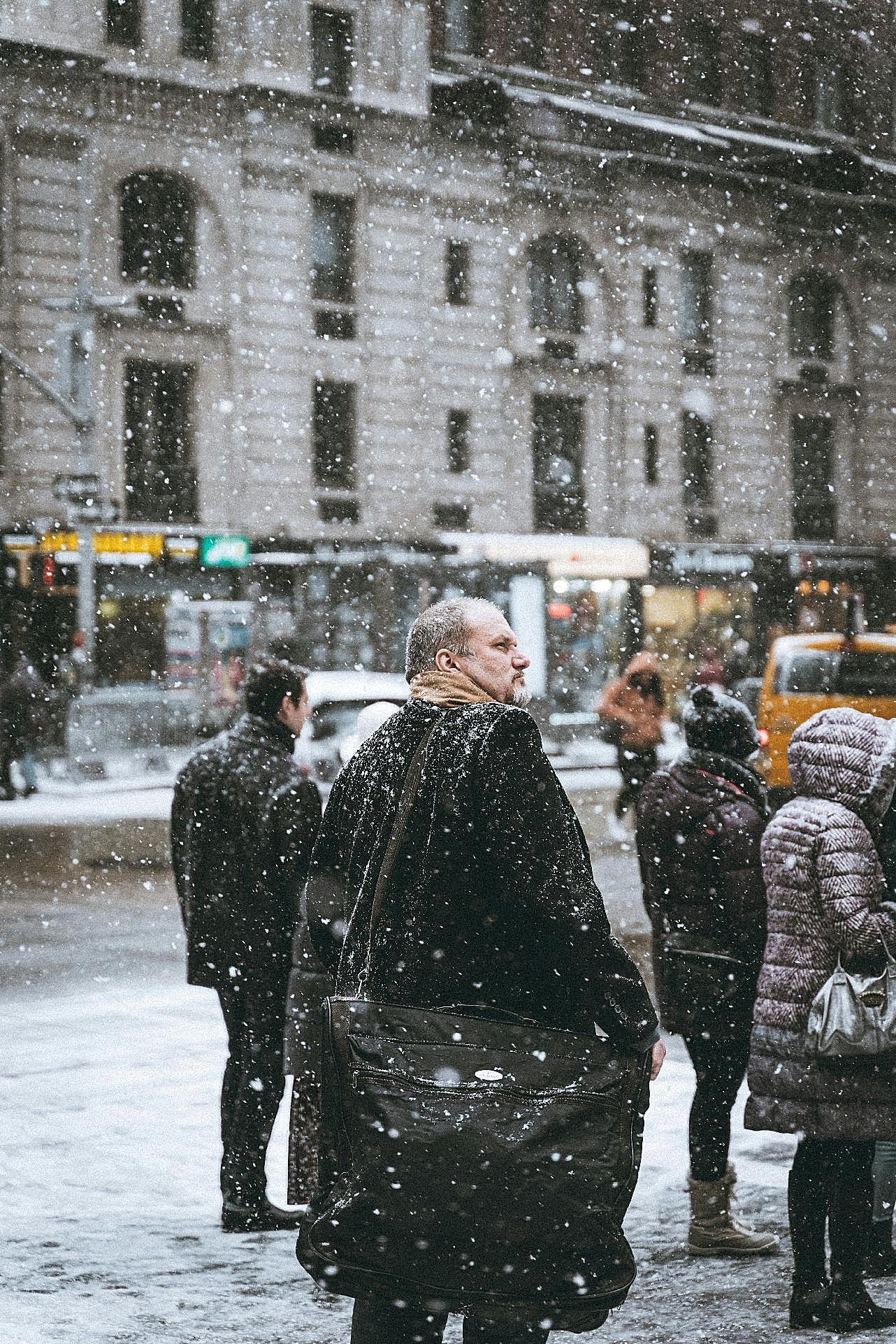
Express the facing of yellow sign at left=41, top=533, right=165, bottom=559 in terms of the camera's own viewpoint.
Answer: facing the viewer

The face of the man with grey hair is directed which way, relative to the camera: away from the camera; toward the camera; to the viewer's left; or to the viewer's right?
to the viewer's right

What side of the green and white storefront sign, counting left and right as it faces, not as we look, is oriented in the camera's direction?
front

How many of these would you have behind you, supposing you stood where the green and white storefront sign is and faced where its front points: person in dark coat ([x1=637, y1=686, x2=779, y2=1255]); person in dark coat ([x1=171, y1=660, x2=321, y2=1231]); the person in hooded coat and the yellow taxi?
0

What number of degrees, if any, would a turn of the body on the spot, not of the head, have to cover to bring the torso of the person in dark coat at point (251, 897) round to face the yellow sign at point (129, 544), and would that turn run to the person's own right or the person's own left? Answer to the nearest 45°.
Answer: approximately 45° to the person's own left

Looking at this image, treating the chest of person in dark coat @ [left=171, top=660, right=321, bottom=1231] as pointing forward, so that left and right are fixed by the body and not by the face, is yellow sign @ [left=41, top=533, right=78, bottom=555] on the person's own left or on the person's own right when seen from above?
on the person's own left

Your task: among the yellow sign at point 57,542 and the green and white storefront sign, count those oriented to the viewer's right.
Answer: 0

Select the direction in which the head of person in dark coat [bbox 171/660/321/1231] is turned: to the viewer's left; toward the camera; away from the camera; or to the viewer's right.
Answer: to the viewer's right

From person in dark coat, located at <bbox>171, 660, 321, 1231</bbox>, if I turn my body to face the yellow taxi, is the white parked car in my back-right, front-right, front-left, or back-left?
front-left

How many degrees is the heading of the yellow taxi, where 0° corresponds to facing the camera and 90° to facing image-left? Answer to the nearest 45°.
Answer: approximately 270°

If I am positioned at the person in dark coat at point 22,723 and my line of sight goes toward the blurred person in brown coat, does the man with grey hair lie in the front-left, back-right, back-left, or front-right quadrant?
front-right

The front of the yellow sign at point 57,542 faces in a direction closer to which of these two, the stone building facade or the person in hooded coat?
the person in hooded coat

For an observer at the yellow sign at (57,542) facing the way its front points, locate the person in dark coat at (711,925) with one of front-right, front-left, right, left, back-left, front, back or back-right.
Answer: front

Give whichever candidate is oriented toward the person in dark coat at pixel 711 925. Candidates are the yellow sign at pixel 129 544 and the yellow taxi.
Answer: the yellow sign

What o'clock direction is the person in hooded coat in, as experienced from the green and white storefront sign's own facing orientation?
The person in hooded coat is roughly at 12 o'clock from the green and white storefront sign.

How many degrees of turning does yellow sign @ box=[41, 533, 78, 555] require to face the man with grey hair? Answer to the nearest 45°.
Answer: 0° — it already faces them

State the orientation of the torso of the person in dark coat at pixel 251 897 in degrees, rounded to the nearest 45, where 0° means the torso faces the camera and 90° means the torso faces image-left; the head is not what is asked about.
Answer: approximately 225°
